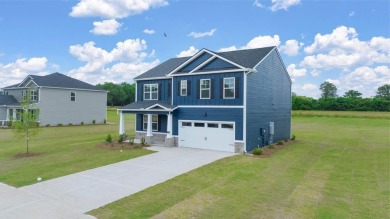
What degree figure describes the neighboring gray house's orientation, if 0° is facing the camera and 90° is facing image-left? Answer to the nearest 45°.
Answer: approximately 45°

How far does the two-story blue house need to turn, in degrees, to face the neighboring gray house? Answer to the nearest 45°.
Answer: approximately 90° to its right

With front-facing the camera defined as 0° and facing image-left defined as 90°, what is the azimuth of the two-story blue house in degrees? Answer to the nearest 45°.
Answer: approximately 45°

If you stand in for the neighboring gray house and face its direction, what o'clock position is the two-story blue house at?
The two-story blue house is roughly at 10 o'clock from the neighboring gray house.

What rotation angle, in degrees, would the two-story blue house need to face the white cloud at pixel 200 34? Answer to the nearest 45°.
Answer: approximately 135° to its right

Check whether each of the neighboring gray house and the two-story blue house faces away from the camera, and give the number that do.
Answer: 0

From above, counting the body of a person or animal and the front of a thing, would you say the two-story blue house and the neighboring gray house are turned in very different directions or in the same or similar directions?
same or similar directions
